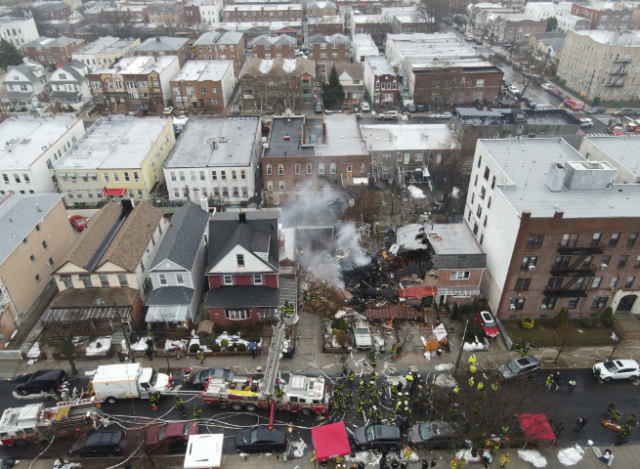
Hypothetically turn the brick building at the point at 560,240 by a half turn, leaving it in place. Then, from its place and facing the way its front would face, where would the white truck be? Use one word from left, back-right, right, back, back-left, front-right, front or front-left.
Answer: back-left

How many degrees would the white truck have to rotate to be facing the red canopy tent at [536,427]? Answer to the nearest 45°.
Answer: approximately 45° to its right

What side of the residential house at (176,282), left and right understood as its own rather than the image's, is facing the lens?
front

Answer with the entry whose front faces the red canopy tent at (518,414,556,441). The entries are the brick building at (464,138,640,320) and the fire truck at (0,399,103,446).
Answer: the brick building

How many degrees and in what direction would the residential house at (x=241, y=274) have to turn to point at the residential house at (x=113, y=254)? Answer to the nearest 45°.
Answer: approximately 135° to its right

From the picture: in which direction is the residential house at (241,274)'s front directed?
toward the camera

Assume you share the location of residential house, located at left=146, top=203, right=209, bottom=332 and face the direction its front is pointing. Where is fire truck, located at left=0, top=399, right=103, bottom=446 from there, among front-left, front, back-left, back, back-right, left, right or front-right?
front-right

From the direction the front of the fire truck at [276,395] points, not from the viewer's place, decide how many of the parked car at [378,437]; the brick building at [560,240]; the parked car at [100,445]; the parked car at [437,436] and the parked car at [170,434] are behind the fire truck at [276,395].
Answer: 2

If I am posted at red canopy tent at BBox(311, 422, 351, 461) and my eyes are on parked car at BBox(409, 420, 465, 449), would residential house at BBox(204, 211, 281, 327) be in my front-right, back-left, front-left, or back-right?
back-left

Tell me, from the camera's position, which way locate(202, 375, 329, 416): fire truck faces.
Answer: facing to the right of the viewer

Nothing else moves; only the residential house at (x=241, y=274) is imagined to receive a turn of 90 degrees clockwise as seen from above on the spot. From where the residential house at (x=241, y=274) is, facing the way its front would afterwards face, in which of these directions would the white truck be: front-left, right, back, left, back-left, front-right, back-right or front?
front-left

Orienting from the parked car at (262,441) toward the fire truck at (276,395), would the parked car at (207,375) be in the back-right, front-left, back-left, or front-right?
front-left

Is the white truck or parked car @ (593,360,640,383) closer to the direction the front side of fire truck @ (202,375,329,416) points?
the parked car

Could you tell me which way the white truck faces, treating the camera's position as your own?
facing to the right of the viewer
